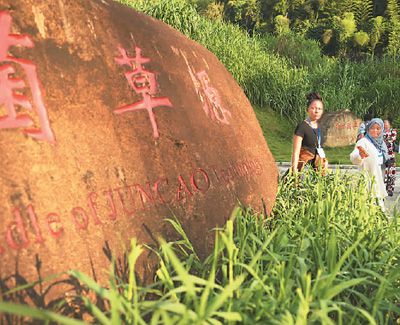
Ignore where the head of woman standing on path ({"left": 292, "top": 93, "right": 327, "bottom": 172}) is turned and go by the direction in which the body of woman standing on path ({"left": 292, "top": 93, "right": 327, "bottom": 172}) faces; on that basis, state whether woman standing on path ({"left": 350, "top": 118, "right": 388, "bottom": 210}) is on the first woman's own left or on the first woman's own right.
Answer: on the first woman's own left

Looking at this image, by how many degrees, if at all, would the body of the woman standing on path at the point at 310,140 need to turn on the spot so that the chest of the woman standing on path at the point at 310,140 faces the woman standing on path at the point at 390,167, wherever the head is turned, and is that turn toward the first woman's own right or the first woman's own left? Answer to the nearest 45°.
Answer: approximately 135° to the first woman's own left

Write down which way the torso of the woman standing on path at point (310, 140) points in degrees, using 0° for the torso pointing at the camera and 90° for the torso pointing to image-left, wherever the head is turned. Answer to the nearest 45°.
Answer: approximately 315°

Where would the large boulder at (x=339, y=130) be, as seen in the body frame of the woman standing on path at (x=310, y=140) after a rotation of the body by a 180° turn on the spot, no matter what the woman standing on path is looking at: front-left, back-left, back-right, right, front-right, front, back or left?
front-right
